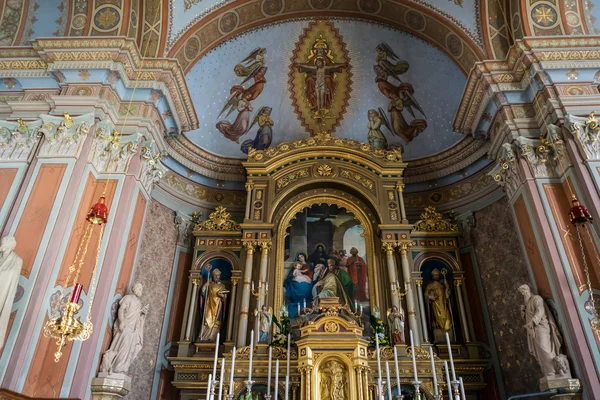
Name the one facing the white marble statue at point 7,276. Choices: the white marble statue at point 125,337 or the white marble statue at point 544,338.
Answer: the white marble statue at point 544,338

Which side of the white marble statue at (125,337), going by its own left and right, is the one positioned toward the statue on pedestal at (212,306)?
left

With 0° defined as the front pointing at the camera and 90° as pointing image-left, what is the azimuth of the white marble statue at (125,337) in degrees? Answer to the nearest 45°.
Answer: approximately 315°

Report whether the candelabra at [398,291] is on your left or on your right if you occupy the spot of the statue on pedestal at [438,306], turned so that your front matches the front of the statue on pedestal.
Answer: on your right

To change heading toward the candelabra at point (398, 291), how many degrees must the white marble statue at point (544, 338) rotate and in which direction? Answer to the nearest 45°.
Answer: approximately 90° to its right

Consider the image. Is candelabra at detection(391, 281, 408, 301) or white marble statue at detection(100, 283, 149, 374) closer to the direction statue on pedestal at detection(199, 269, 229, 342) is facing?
the white marble statue

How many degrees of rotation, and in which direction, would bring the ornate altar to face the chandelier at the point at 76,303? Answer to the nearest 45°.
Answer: approximately 45° to its right

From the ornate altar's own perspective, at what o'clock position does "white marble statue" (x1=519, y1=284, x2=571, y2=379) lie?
The white marble statue is roughly at 10 o'clock from the ornate altar.

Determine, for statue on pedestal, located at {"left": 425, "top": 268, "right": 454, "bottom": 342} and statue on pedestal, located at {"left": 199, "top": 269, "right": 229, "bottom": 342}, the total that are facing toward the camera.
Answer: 2

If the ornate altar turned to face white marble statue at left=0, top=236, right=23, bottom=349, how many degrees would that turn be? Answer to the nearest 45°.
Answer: approximately 45° to its right
